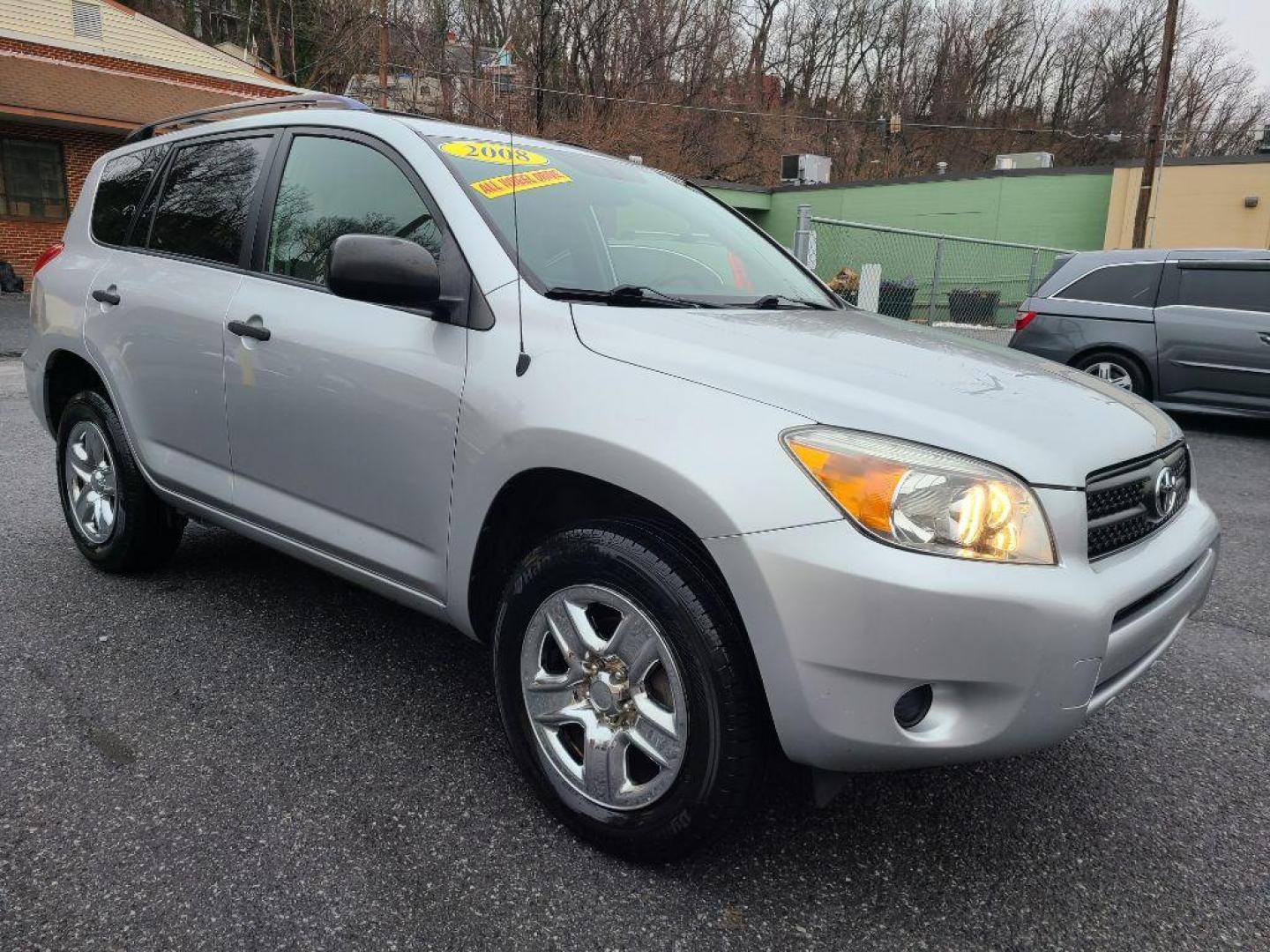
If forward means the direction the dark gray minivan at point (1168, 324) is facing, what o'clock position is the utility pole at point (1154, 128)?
The utility pole is roughly at 9 o'clock from the dark gray minivan.

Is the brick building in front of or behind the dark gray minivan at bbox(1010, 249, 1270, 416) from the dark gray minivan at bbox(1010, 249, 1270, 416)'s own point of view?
behind

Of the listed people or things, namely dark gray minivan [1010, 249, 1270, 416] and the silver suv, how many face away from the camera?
0

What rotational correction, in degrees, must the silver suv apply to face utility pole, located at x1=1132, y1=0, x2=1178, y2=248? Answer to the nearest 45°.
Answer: approximately 90° to its left

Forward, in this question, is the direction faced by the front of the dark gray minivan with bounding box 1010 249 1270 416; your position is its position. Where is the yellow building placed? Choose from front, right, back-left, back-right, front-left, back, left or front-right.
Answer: left

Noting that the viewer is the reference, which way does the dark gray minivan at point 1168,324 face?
facing to the right of the viewer

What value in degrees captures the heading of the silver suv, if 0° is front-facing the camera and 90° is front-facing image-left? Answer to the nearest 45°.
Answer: approximately 315°
